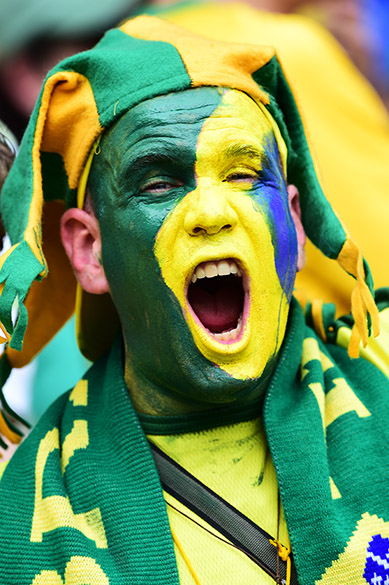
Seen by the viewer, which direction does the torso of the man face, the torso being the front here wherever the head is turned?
toward the camera
